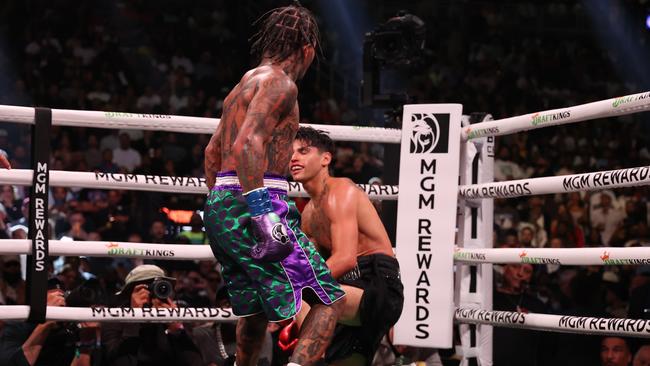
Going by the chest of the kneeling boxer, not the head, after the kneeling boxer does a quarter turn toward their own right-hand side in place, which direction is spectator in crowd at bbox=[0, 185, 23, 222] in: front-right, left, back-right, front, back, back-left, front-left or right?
front

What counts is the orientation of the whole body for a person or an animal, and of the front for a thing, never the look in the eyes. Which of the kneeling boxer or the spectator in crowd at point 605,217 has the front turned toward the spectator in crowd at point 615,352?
the spectator in crowd at point 605,217

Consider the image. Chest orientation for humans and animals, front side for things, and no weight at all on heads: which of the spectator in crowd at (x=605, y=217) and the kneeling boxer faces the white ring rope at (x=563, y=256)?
the spectator in crowd

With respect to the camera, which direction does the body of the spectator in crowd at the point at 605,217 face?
toward the camera

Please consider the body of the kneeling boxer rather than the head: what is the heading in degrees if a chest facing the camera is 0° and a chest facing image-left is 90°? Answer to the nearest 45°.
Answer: approximately 45°

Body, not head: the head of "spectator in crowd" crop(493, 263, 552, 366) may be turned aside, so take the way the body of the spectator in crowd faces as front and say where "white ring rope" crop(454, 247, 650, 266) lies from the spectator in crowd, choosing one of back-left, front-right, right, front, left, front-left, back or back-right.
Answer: front

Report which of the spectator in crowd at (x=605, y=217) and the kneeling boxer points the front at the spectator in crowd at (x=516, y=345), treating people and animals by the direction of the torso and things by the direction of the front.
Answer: the spectator in crowd at (x=605, y=217)

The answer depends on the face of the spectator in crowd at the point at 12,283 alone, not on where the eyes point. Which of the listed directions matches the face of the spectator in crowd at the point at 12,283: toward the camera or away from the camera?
toward the camera
